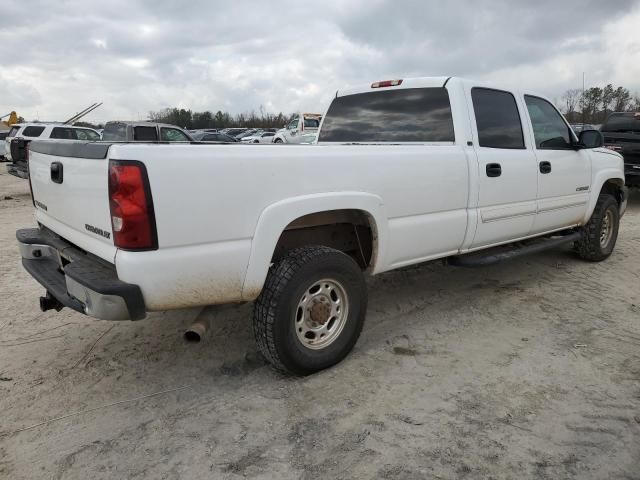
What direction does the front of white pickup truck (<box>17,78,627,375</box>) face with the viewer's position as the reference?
facing away from the viewer and to the right of the viewer

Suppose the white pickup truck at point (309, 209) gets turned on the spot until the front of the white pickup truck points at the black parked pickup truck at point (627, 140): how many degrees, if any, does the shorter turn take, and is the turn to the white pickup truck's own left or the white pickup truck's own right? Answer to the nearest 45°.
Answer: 0° — it already faces it

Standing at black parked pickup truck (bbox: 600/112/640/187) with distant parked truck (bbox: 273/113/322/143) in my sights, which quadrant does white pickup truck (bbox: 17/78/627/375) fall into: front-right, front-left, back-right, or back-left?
back-left

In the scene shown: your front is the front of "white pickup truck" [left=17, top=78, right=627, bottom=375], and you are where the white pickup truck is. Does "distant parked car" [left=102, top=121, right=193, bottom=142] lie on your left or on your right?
on your left

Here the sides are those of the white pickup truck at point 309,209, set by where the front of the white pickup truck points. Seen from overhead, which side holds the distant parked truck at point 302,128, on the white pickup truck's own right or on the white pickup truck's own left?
on the white pickup truck's own left
